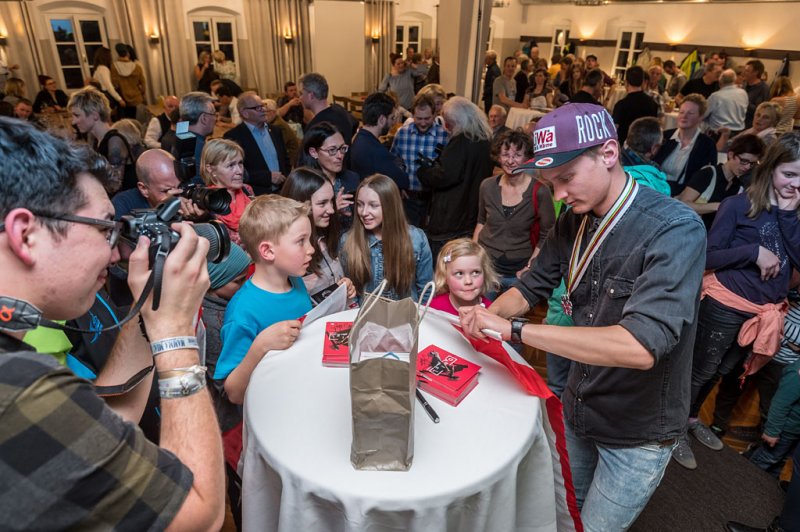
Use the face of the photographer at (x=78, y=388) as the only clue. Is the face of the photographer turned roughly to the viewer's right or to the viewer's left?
to the viewer's right

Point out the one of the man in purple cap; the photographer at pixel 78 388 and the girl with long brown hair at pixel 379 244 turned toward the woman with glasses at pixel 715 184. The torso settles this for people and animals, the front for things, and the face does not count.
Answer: the photographer

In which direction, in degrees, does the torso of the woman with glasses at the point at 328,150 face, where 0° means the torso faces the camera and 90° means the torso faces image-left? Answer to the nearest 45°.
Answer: approximately 315°

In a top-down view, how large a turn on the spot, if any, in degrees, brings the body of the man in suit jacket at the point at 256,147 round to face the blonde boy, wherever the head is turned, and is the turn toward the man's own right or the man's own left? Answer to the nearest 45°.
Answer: approximately 45° to the man's own right

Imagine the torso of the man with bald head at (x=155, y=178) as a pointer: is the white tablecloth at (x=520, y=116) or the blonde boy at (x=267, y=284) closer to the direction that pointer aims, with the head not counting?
the blonde boy

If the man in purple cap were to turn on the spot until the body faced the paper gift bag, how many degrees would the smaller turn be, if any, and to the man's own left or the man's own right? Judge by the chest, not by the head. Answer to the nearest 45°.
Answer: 0° — they already face it

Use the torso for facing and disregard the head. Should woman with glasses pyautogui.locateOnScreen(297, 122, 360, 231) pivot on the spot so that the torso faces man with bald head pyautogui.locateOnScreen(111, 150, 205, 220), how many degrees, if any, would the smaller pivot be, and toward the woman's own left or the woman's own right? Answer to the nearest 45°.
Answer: approximately 90° to the woman's own right

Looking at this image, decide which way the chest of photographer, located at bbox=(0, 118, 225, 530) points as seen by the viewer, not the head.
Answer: to the viewer's right

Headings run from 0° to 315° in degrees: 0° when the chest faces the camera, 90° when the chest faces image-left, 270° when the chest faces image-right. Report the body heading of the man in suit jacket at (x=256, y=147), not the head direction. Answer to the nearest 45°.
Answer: approximately 315°

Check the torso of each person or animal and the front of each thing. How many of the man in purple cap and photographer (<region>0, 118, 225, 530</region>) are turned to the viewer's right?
1
